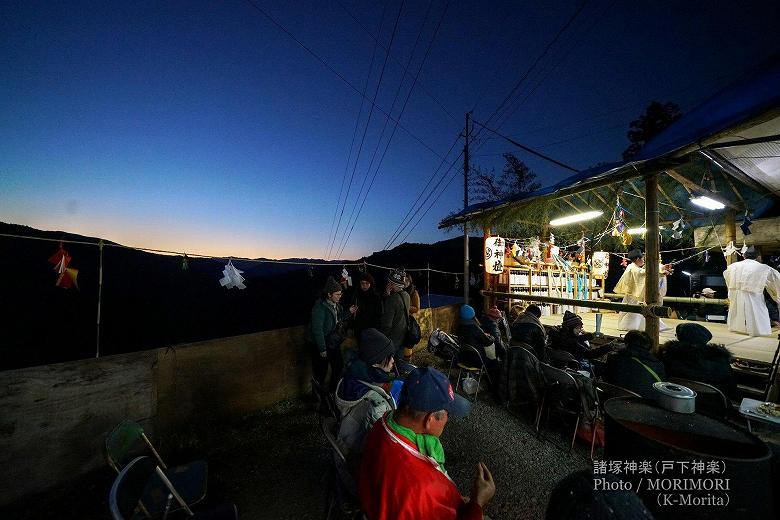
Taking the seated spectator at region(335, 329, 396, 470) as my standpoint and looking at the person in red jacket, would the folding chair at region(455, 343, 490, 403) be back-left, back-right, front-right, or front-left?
back-left

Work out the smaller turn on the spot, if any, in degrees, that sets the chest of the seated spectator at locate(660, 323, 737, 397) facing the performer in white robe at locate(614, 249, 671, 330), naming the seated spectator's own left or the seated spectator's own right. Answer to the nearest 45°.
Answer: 0° — they already face them

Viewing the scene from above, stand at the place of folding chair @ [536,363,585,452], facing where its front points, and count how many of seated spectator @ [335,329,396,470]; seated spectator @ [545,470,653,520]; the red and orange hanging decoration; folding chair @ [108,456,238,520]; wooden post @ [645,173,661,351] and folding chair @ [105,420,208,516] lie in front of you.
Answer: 1

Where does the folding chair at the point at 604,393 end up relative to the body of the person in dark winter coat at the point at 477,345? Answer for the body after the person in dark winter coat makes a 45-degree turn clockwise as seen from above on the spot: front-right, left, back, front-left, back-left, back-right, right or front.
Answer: front

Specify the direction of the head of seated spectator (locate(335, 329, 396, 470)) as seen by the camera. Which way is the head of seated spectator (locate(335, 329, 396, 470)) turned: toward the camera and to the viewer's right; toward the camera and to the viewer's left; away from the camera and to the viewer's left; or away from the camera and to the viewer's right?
away from the camera and to the viewer's right

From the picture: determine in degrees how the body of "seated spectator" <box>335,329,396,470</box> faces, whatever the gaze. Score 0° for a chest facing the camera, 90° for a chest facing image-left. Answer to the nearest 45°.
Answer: approximately 270°

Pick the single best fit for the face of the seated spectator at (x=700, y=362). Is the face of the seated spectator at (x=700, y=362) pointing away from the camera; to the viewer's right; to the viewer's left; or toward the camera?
away from the camera

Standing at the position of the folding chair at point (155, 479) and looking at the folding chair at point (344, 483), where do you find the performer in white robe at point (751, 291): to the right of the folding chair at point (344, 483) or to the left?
left

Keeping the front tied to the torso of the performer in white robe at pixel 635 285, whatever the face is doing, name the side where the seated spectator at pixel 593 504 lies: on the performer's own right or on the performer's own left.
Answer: on the performer's own right

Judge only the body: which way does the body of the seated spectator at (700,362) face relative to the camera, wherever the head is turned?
away from the camera

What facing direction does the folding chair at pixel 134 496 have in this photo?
to the viewer's right

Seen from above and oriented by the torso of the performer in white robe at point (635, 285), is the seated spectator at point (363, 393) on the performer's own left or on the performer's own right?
on the performer's own right
